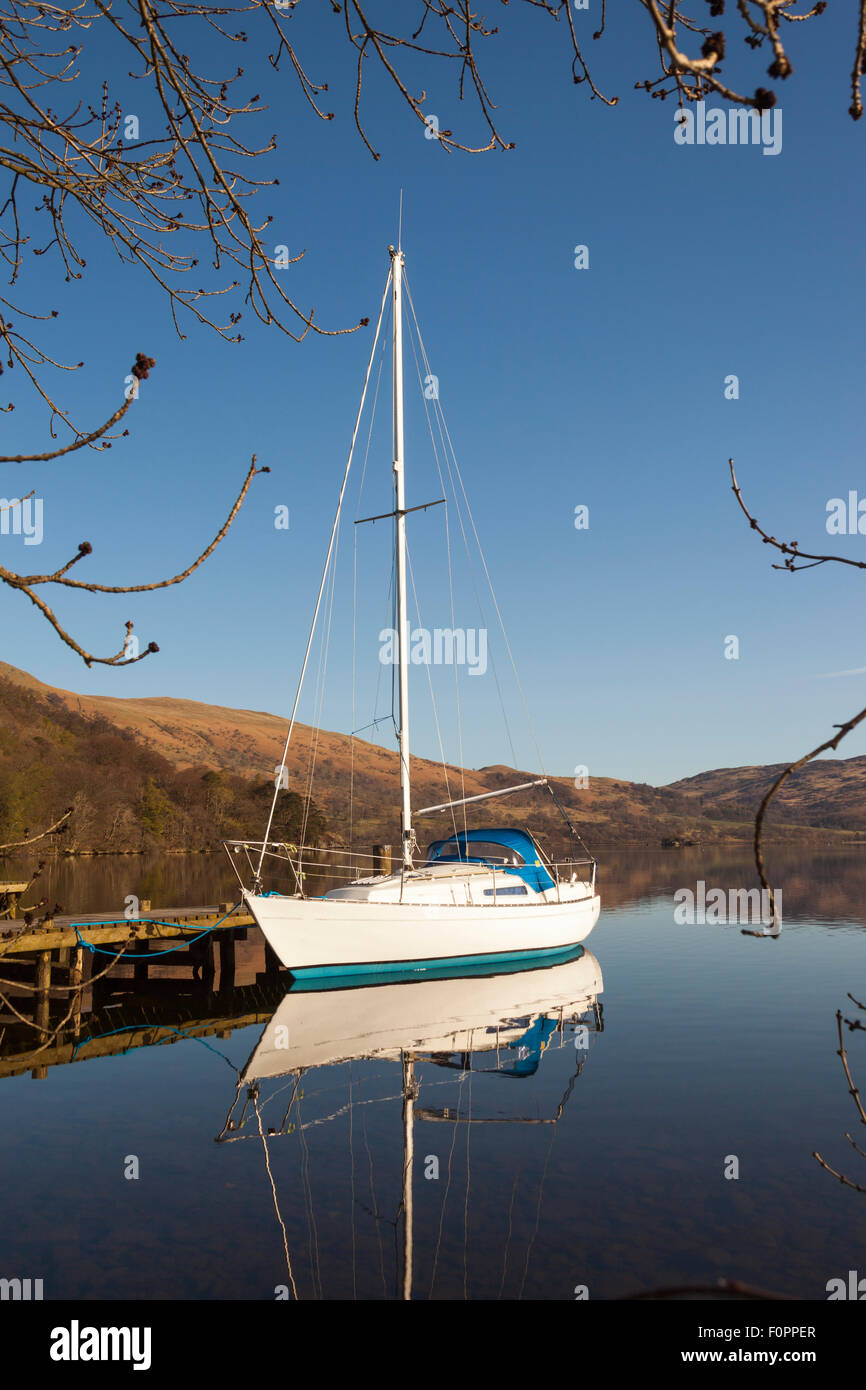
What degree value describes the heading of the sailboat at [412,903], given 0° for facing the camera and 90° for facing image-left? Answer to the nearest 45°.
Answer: approximately 45°

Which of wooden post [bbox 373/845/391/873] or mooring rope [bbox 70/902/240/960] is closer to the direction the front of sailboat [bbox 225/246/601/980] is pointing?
the mooring rope

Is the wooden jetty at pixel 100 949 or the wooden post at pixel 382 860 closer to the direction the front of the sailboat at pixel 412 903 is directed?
the wooden jetty

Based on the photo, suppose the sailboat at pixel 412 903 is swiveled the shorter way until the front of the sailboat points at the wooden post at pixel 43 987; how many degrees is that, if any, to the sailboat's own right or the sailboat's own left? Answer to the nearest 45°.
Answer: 0° — it already faces it
